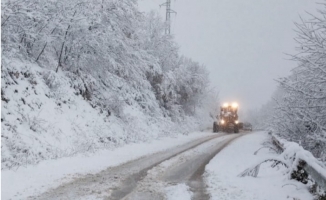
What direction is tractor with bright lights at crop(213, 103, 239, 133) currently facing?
toward the camera
